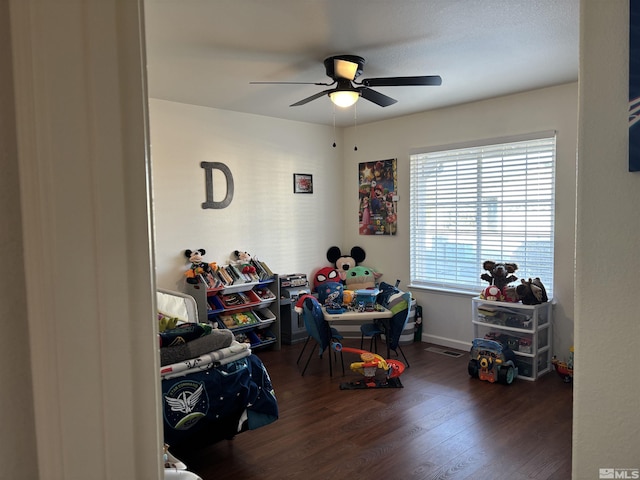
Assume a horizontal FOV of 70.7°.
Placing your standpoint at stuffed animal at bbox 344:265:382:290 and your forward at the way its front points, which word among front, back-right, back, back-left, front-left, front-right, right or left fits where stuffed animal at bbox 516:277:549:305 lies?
front-left

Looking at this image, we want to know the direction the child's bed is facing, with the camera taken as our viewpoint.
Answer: facing the viewer and to the right of the viewer

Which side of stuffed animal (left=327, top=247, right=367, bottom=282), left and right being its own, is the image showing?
front

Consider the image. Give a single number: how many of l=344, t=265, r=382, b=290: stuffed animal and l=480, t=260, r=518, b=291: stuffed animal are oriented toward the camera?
2

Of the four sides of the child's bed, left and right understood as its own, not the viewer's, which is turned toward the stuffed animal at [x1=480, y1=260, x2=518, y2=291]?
left

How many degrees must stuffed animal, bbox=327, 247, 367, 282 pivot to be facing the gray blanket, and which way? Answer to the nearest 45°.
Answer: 0° — it already faces it

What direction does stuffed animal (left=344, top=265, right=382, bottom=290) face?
toward the camera

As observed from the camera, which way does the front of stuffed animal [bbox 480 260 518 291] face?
facing the viewer

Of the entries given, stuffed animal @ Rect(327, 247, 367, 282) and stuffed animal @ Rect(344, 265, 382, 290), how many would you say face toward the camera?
2

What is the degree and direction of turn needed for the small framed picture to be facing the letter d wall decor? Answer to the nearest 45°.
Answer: approximately 90° to its right

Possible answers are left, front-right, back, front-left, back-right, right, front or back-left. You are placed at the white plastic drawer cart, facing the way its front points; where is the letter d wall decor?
front-right

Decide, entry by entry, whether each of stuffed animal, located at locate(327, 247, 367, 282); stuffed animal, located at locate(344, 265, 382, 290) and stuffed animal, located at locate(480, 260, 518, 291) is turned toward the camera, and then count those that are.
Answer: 3
